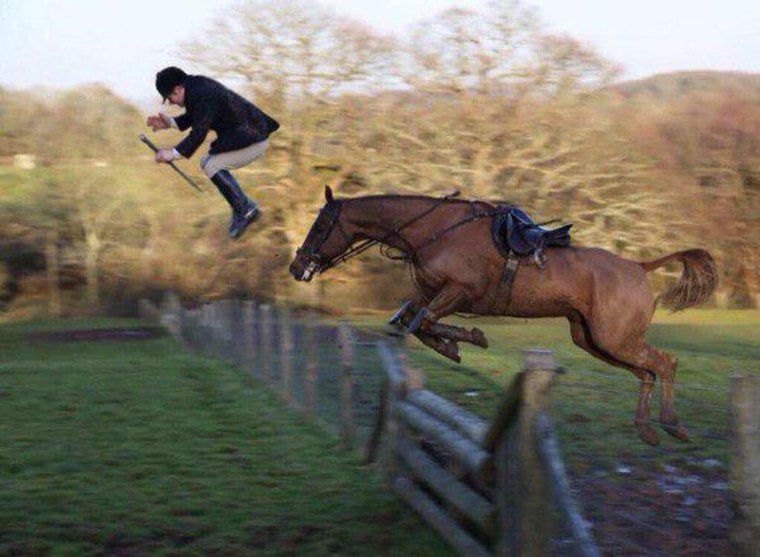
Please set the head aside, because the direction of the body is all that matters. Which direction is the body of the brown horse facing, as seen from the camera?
to the viewer's left
